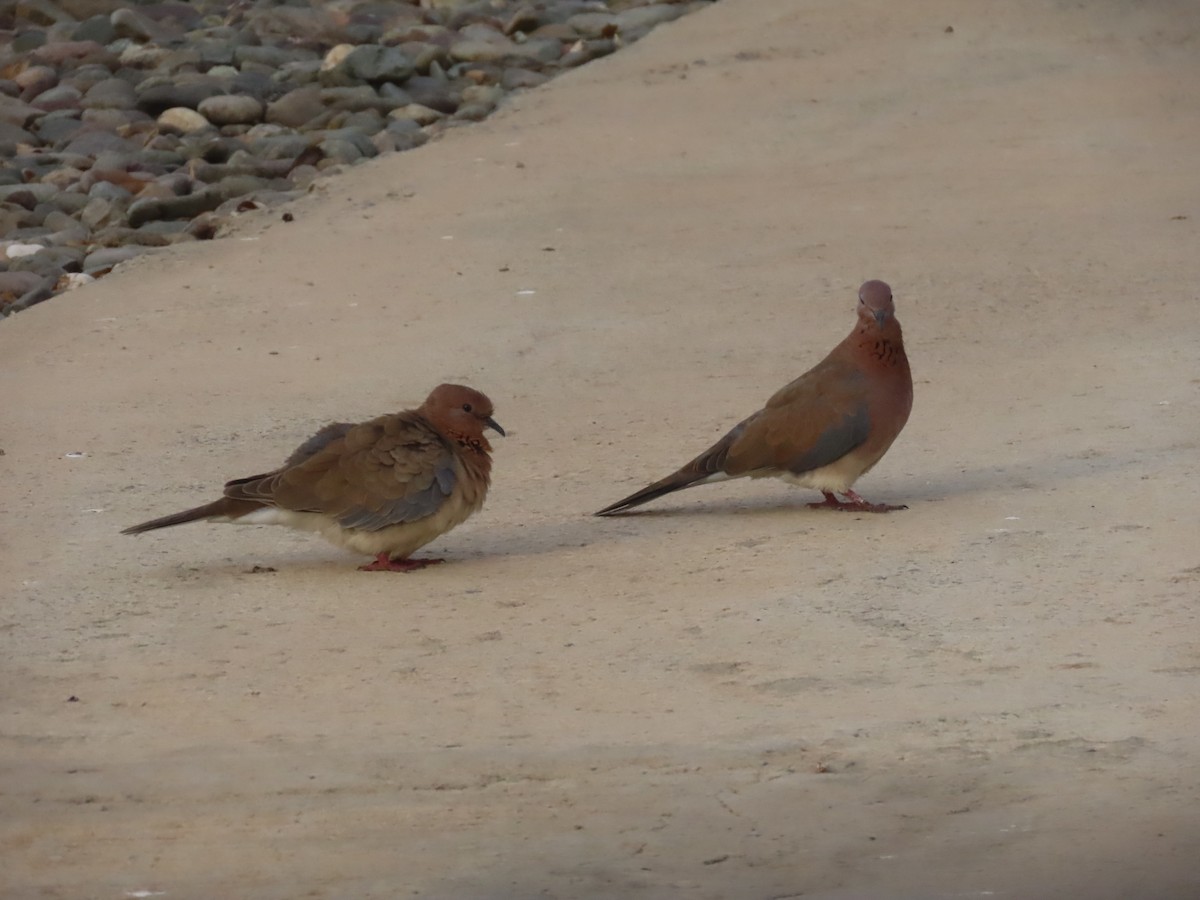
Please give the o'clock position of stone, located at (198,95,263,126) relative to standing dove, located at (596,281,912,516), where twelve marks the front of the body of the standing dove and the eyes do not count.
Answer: The stone is roughly at 8 o'clock from the standing dove.

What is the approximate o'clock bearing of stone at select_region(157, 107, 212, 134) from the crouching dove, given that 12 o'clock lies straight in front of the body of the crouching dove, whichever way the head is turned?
The stone is roughly at 9 o'clock from the crouching dove.

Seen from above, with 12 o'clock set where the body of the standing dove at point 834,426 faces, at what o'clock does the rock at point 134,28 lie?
The rock is roughly at 8 o'clock from the standing dove.

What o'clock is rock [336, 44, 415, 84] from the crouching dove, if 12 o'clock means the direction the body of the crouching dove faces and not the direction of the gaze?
The rock is roughly at 9 o'clock from the crouching dove.

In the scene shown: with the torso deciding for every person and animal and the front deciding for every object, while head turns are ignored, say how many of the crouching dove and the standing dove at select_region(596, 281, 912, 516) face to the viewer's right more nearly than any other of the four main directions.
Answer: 2

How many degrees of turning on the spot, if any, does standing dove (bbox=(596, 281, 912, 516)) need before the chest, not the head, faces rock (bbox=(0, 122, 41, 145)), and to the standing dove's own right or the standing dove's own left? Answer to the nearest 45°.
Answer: approximately 135° to the standing dove's own left

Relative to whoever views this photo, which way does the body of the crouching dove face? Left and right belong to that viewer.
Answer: facing to the right of the viewer

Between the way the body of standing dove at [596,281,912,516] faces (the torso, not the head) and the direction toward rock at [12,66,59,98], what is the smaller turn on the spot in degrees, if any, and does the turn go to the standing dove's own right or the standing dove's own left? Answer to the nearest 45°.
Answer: approximately 135° to the standing dove's own left

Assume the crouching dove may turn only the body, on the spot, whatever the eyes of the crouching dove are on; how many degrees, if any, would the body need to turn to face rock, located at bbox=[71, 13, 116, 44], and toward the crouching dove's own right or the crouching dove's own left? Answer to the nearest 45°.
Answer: approximately 90° to the crouching dove's own left

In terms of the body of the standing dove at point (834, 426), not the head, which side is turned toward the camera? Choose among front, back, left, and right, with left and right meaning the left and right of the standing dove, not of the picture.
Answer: right
